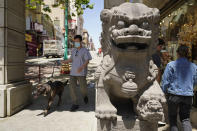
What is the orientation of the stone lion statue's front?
toward the camera

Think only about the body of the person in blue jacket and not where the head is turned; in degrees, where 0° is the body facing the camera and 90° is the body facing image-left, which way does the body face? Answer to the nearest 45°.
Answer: approximately 180°

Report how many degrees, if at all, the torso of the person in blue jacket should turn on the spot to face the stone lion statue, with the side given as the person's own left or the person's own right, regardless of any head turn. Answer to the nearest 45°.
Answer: approximately 135° to the person's own left

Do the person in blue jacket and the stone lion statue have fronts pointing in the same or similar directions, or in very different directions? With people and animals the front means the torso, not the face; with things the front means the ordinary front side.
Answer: very different directions

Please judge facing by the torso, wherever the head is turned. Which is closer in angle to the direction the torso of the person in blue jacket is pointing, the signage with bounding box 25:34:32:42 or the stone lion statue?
the signage

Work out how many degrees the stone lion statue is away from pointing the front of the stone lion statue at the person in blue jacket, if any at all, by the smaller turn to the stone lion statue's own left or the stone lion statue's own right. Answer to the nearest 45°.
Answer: approximately 135° to the stone lion statue's own left

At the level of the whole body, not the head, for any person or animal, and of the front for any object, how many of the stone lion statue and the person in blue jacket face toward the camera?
1

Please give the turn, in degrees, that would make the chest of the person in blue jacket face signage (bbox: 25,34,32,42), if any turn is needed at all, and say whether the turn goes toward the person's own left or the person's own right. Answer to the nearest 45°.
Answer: approximately 45° to the person's own left
